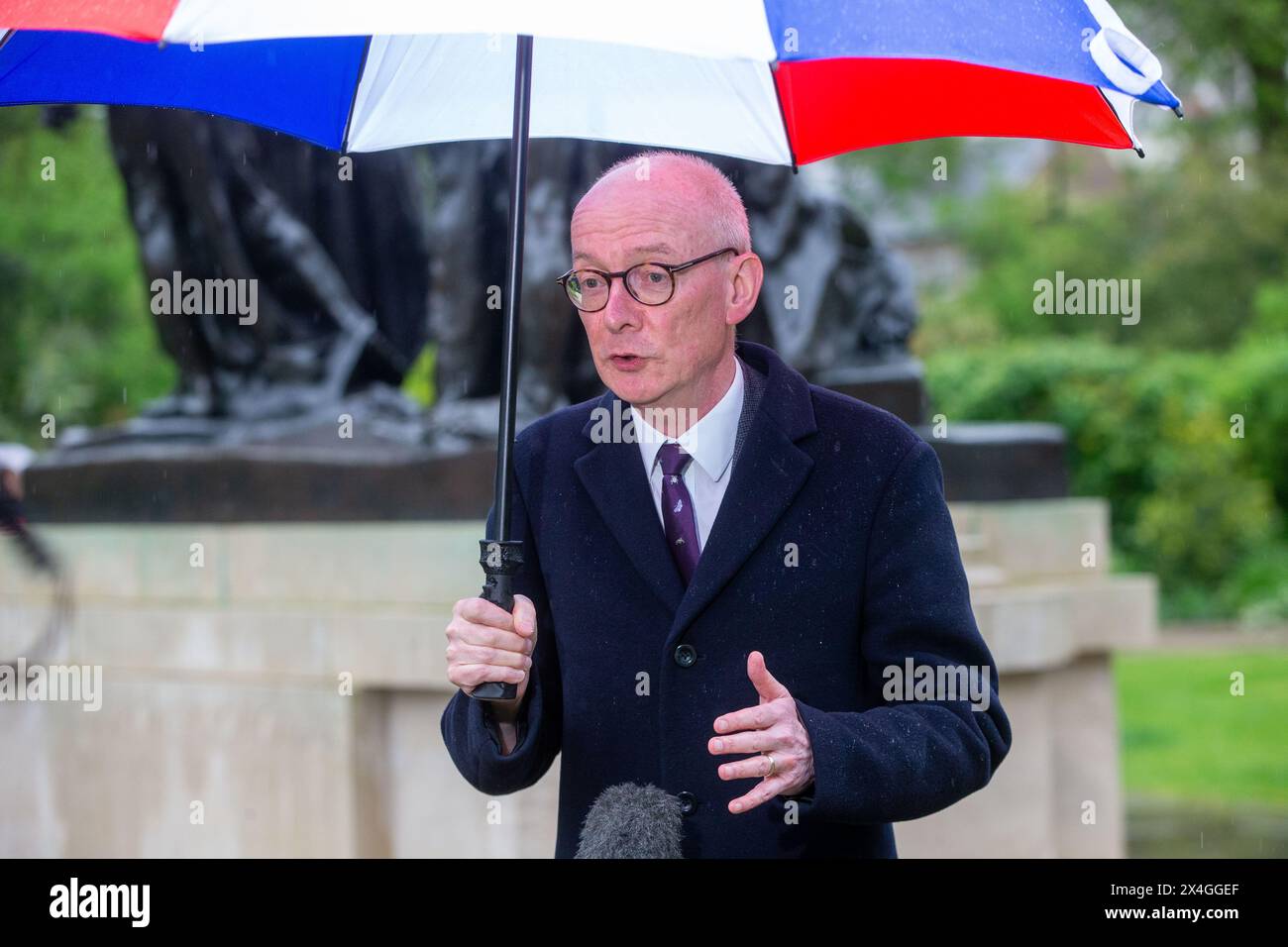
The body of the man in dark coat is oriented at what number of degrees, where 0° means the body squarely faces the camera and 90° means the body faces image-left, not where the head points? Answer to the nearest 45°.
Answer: approximately 45°

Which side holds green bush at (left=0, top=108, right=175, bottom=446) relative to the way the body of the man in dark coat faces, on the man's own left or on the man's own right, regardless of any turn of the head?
on the man's own right

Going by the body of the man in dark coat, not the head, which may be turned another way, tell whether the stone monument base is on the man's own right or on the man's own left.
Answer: on the man's own right
